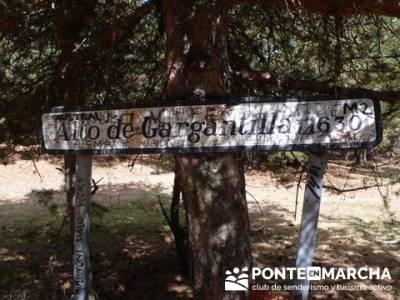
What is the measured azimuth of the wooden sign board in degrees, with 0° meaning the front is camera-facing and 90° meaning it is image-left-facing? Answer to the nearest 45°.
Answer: approximately 0°
